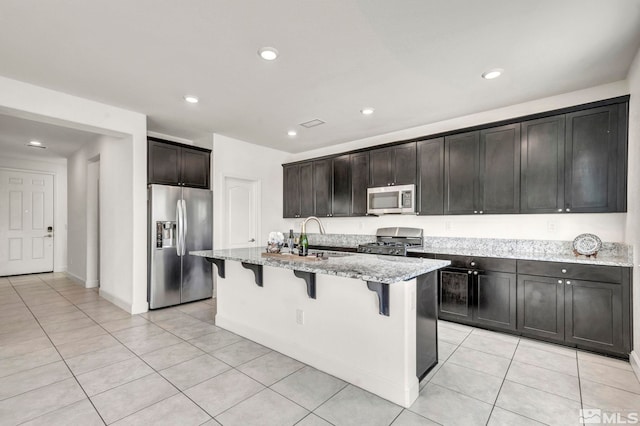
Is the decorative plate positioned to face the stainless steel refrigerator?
no

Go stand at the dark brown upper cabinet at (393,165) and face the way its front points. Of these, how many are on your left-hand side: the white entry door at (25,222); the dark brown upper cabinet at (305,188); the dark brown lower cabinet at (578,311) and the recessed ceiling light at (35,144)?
1

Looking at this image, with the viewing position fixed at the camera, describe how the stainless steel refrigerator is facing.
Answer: facing the viewer and to the right of the viewer

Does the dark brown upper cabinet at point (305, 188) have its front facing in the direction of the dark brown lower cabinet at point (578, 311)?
no

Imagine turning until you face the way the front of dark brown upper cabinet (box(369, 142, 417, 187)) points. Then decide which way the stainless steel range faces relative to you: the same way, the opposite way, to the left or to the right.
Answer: the same way

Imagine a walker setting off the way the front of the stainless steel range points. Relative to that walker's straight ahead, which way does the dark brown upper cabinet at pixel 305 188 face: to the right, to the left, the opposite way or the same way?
the same way

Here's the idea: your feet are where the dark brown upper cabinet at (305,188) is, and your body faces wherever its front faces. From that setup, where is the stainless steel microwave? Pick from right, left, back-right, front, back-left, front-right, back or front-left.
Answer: left

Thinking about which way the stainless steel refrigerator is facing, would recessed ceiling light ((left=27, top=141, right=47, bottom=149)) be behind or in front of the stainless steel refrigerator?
behind

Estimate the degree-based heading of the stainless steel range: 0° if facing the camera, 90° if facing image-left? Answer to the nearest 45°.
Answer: approximately 45°

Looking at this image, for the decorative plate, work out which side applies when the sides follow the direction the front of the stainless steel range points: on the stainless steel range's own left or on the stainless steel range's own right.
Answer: on the stainless steel range's own left

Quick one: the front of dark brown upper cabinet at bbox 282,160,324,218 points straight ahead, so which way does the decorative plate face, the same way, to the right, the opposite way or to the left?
the same way

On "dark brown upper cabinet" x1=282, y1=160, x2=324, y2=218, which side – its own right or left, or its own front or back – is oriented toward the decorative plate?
left

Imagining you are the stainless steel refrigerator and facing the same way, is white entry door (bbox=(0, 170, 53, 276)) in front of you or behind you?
behind

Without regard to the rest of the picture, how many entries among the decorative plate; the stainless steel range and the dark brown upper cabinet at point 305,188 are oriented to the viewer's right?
0

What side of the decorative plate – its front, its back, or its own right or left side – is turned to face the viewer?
front

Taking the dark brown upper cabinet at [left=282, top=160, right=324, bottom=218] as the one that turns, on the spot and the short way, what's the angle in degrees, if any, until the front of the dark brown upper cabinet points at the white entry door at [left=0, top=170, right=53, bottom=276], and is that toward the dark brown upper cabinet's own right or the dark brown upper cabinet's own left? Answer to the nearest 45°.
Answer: approximately 45° to the dark brown upper cabinet's own right
